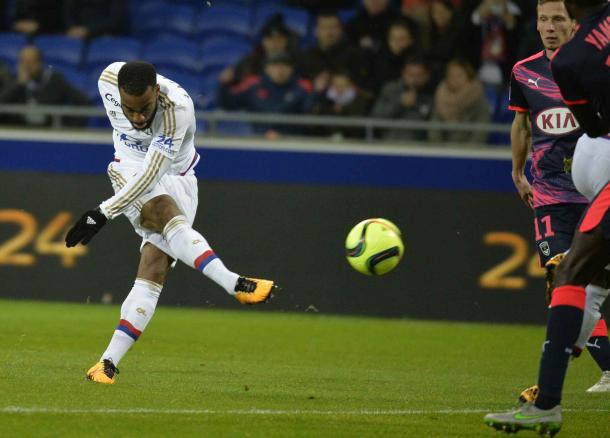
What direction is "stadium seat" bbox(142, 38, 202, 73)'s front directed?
toward the camera

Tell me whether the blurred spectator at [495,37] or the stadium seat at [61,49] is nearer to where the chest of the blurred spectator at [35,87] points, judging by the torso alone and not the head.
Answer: the blurred spectator

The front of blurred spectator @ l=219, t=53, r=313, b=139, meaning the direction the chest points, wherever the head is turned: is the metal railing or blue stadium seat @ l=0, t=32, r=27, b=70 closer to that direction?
the metal railing

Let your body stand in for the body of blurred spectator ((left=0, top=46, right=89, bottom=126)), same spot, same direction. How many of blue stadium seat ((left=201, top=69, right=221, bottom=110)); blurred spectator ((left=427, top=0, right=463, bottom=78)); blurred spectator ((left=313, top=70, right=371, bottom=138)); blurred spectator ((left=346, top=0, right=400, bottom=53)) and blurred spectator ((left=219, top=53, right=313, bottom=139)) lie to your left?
5

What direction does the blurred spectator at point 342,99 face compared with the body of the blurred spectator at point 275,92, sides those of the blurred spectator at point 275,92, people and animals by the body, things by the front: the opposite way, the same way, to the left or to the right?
the same way

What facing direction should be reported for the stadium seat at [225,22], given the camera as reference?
facing the viewer

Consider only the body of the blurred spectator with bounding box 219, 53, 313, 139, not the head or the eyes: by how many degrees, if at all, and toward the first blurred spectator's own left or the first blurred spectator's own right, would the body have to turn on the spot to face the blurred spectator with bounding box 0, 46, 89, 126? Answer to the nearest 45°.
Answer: approximately 90° to the first blurred spectator's own right

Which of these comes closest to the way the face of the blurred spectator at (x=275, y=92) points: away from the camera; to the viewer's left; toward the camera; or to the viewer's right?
toward the camera

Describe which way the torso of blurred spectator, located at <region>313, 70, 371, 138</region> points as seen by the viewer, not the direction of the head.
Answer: toward the camera

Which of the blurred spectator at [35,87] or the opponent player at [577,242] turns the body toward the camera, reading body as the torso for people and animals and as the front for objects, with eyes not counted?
the blurred spectator

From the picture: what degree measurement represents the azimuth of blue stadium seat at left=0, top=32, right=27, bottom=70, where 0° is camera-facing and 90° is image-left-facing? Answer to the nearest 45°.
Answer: approximately 0°

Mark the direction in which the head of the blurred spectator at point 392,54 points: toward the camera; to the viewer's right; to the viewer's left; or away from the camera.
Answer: toward the camera

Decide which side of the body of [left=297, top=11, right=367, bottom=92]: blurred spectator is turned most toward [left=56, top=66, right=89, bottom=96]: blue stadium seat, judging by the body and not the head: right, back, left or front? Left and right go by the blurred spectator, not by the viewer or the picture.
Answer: right

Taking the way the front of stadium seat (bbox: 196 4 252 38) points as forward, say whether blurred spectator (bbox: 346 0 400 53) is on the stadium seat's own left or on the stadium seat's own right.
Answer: on the stadium seat's own left

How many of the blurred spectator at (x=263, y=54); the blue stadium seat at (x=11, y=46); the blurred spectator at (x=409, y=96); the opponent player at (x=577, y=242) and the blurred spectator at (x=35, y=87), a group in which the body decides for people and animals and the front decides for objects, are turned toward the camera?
4

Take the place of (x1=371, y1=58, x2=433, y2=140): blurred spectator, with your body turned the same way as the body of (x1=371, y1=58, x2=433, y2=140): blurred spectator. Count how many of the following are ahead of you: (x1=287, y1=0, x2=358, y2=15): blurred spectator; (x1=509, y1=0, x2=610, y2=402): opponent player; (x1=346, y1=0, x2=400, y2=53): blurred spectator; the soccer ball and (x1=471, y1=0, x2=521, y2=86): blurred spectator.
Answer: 2

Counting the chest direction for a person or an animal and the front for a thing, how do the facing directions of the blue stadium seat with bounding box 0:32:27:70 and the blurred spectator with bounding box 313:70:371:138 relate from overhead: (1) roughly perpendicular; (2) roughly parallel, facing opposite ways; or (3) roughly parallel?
roughly parallel
